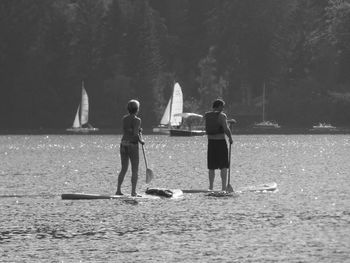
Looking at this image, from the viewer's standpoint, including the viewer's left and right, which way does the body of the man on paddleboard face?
facing away from the viewer and to the right of the viewer
